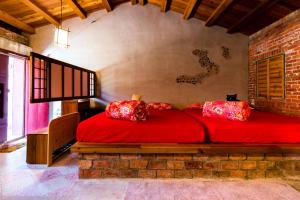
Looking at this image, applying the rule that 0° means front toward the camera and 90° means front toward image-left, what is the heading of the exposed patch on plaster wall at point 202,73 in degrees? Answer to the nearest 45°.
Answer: approximately 0°

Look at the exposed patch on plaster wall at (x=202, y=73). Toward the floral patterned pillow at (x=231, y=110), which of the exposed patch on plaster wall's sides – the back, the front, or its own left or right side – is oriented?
front

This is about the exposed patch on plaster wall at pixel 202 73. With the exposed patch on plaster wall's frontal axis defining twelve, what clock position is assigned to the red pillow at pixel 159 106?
The red pillow is roughly at 2 o'clock from the exposed patch on plaster wall.

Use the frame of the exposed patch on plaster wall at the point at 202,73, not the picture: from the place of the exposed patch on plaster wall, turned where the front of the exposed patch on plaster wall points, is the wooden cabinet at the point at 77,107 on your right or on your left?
on your right

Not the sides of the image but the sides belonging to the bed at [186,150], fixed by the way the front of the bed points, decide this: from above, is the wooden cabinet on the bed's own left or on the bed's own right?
on the bed's own right

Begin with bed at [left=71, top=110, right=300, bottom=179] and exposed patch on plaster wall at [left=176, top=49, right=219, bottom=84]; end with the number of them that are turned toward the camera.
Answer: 2

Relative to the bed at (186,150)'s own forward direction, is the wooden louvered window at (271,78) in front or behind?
behind

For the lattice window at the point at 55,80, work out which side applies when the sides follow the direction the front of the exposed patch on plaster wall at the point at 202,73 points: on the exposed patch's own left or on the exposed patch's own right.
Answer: on the exposed patch's own right

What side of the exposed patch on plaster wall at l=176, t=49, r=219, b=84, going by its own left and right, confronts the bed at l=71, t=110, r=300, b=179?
front
